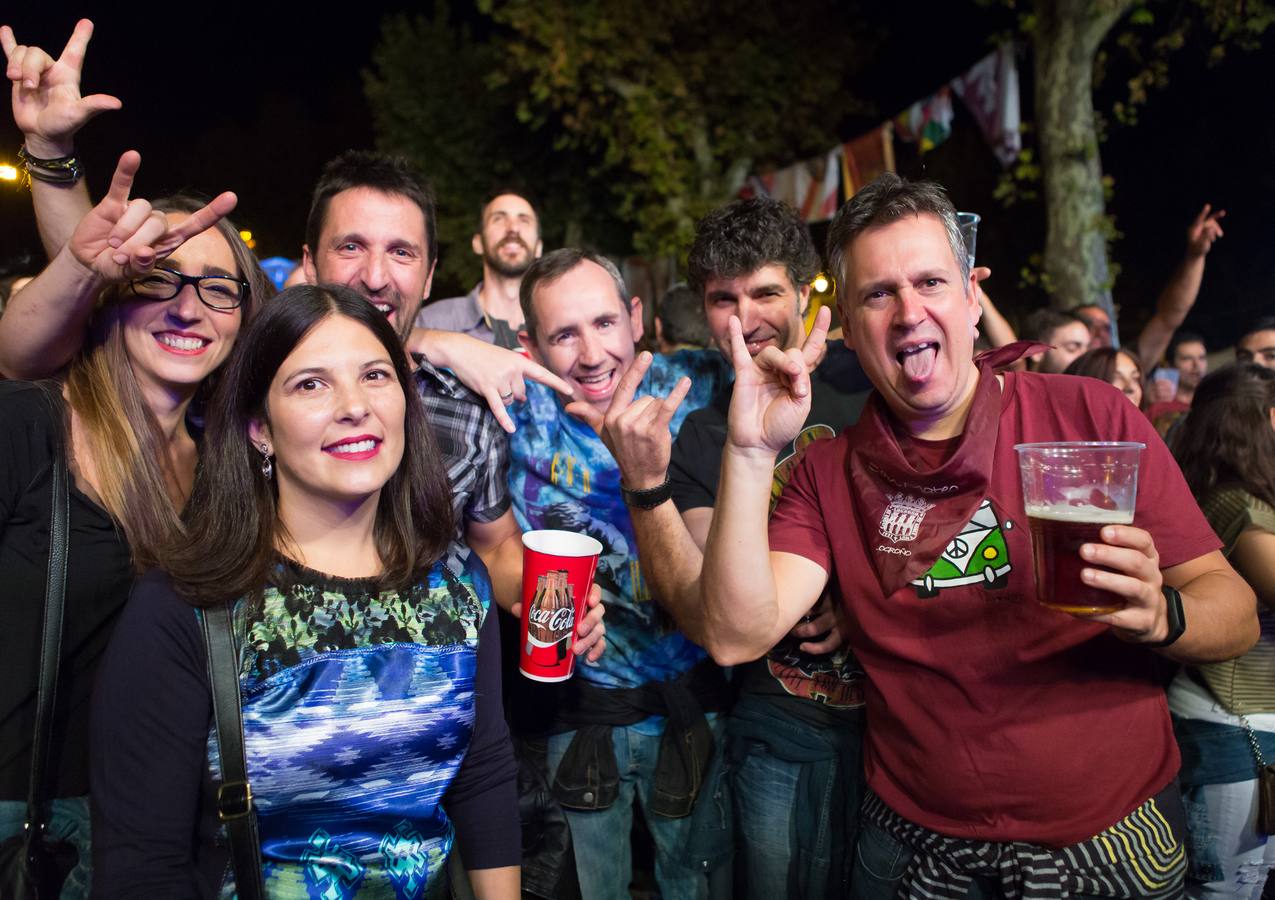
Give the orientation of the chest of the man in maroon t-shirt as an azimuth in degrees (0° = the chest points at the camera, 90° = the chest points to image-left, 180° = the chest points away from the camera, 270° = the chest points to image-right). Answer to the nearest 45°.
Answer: approximately 0°

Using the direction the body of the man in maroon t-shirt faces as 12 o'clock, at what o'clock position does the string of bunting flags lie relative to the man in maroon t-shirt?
The string of bunting flags is roughly at 6 o'clock from the man in maroon t-shirt.

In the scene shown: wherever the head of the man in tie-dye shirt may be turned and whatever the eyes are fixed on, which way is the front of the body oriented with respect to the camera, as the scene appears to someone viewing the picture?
toward the camera

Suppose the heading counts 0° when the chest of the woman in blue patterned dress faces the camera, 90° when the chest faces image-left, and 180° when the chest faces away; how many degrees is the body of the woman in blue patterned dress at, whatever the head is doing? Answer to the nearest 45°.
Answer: approximately 315°

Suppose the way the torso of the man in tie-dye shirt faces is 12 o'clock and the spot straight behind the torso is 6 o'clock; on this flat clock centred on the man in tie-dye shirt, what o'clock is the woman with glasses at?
The woman with glasses is roughly at 2 o'clock from the man in tie-dye shirt.

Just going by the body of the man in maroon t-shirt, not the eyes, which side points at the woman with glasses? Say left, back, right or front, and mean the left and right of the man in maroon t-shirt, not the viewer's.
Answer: right

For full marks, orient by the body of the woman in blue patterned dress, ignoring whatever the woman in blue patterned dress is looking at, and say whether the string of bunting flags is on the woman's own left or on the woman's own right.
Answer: on the woman's own left

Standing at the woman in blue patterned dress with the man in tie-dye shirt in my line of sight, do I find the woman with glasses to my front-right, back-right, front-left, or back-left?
back-left

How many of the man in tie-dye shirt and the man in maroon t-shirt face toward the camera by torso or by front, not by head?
2

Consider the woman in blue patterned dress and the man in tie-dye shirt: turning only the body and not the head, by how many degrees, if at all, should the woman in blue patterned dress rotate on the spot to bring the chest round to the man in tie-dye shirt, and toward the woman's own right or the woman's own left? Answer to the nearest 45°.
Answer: approximately 90° to the woman's own left

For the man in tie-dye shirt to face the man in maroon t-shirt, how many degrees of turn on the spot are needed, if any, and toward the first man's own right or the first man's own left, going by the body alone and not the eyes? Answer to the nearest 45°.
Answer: approximately 45° to the first man's own left

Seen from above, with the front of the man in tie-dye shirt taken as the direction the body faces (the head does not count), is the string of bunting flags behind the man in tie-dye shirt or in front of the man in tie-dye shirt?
behind

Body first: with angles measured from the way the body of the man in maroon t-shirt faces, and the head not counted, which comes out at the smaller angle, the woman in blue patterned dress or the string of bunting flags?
the woman in blue patterned dress
